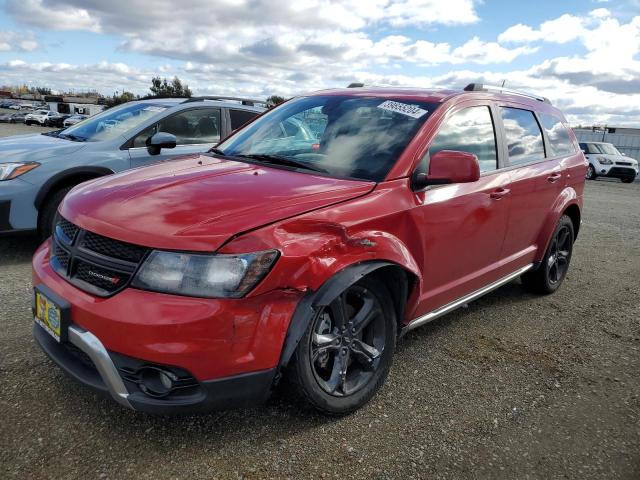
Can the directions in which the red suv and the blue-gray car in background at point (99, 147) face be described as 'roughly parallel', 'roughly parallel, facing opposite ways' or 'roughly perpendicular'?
roughly parallel

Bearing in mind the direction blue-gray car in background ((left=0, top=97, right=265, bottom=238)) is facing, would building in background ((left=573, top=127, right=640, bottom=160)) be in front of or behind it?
behind

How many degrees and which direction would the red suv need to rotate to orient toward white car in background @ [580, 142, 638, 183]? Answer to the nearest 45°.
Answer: approximately 180°

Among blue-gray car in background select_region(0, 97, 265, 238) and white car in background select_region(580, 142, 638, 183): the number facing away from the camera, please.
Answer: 0

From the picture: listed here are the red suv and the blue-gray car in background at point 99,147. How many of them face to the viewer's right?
0

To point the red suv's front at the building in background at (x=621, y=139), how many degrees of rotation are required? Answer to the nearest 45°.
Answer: approximately 180°

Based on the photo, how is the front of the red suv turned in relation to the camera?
facing the viewer and to the left of the viewer

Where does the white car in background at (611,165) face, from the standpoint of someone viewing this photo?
facing the viewer and to the right of the viewer

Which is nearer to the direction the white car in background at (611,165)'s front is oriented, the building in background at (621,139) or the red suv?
the red suv

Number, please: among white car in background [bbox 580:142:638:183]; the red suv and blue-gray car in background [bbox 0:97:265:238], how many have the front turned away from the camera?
0

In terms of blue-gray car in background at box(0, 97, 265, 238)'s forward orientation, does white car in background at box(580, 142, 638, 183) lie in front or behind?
behind

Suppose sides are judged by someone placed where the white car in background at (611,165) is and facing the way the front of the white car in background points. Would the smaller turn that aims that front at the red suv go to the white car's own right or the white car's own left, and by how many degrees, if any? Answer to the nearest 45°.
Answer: approximately 45° to the white car's own right

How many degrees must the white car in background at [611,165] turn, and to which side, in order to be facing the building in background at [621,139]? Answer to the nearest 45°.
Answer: approximately 135° to its left
